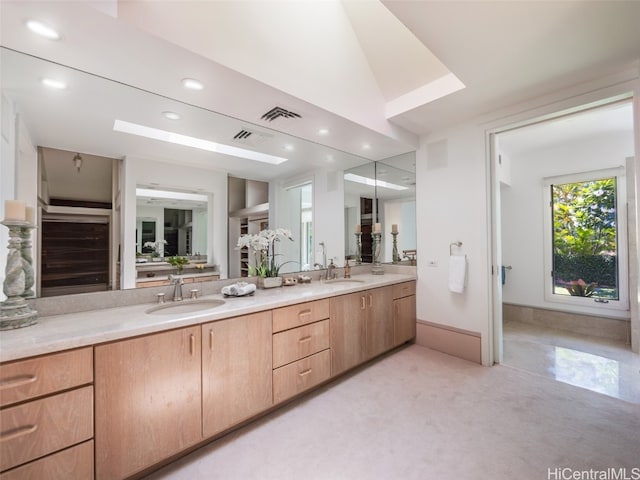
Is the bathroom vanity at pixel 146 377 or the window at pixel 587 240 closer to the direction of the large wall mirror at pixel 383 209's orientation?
the bathroom vanity

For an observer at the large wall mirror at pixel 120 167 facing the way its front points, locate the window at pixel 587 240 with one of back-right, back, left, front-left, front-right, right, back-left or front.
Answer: front-left

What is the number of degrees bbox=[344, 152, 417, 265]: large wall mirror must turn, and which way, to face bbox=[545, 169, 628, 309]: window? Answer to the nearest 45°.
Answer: approximately 135° to its left

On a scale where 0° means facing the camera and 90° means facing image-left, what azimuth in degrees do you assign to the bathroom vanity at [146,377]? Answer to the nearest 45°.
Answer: approximately 315°

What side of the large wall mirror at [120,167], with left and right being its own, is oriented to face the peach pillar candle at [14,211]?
right

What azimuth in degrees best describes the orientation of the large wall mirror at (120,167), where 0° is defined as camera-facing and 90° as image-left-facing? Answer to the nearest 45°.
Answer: approximately 315°

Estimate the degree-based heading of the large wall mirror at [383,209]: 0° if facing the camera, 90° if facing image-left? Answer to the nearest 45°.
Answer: approximately 45°
